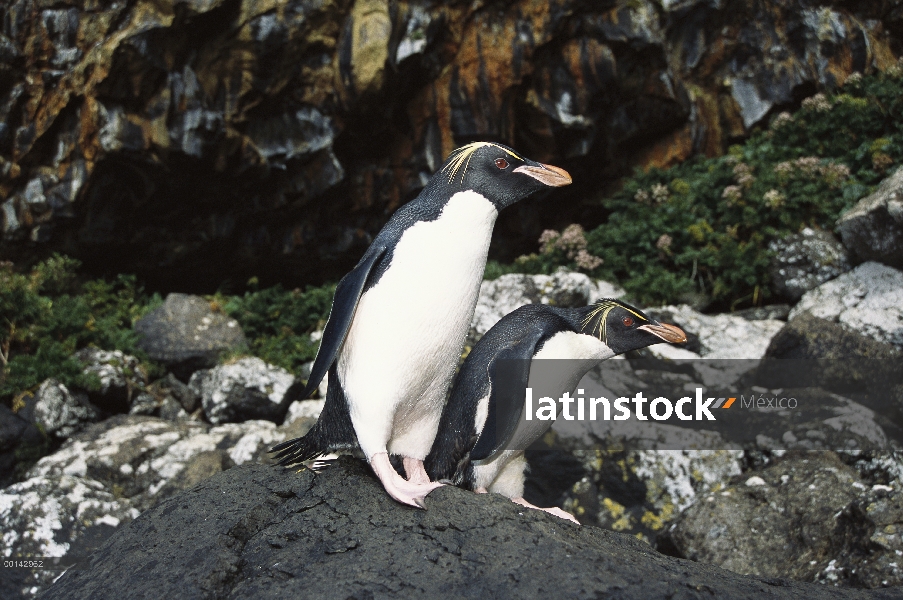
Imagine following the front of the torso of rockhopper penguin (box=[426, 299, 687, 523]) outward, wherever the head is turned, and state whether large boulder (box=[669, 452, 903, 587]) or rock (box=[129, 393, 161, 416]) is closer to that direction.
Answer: the large boulder

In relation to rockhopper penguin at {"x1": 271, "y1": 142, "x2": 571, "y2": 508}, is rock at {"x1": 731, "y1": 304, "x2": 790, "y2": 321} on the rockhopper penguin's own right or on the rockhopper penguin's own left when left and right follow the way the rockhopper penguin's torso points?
on the rockhopper penguin's own left

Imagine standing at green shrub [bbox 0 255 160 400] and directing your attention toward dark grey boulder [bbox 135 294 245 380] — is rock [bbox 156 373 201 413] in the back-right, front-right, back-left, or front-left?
front-right

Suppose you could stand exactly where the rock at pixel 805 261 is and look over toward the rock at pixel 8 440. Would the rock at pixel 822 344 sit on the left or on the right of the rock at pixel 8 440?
left

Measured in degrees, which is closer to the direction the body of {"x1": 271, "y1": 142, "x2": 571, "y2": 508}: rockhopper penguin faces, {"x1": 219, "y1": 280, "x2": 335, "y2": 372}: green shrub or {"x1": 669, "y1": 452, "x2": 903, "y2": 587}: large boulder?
the large boulder

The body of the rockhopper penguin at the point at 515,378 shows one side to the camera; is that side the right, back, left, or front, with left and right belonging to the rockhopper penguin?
right

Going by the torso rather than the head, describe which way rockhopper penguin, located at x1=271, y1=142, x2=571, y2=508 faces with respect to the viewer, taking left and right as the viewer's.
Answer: facing the viewer and to the right of the viewer
